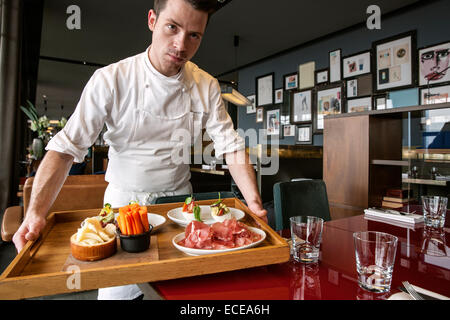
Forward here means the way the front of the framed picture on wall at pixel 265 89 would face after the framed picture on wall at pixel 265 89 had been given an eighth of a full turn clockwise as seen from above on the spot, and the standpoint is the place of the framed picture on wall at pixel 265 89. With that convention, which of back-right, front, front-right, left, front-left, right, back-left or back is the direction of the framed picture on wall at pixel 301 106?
back-left

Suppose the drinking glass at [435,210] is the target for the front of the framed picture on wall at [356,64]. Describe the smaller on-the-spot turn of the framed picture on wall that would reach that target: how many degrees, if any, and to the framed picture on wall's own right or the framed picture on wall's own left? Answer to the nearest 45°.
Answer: approximately 45° to the framed picture on wall's own left

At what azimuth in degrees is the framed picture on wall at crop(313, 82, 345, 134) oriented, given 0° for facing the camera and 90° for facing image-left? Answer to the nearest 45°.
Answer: approximately 45°

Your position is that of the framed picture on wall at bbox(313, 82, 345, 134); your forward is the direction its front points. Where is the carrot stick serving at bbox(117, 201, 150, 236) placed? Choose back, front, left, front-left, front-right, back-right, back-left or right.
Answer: front-left

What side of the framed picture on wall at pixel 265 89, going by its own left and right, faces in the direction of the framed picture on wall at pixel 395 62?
left

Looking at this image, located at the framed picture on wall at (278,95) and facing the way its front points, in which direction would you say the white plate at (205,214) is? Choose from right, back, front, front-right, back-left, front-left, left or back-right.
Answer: front-left

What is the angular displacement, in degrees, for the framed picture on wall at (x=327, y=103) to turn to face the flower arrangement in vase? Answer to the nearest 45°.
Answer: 0° — it already faces it
